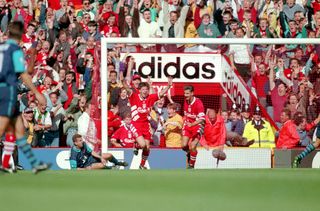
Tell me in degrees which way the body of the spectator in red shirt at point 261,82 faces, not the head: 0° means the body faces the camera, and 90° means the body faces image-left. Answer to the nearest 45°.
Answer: approximately 0°

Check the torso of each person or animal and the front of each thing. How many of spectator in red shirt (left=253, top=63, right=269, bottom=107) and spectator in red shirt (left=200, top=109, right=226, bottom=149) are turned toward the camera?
2

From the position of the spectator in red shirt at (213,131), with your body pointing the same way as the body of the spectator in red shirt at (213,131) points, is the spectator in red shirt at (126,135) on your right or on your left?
on your right

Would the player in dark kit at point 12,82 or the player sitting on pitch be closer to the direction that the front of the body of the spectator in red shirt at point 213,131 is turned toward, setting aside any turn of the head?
the player in dark kit

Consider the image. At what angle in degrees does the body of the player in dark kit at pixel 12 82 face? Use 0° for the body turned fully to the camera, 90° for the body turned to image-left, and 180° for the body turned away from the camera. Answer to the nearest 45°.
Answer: approximately 225°
